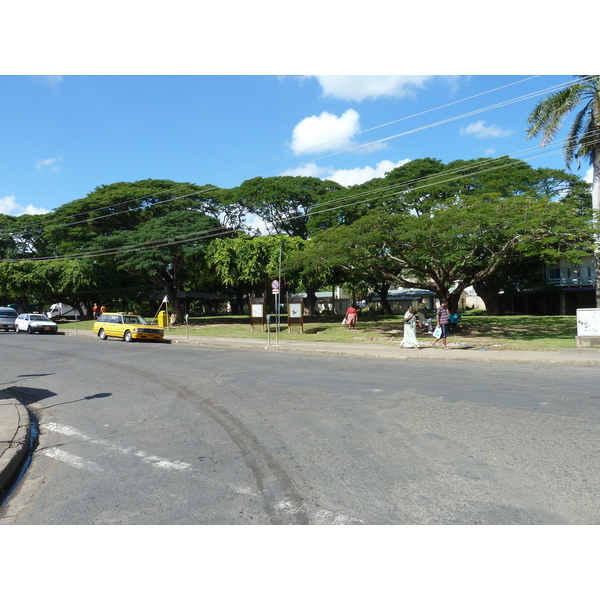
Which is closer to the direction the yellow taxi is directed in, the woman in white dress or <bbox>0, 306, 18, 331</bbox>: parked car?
the woman in white dress

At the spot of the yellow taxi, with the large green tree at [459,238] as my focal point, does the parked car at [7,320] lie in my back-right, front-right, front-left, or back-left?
back-left

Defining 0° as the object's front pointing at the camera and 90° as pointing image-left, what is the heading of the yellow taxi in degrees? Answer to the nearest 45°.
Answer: approximately 315°

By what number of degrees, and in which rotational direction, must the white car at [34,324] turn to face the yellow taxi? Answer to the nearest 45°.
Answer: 0° — it already faces it

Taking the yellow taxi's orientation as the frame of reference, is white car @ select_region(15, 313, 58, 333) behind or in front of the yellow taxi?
behind

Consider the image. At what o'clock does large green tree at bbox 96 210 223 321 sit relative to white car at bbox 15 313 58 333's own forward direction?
The large green tree is roughly at 11 o'clock from the white car.

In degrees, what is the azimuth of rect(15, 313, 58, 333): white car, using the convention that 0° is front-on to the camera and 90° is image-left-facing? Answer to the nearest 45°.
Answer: approximately 315°

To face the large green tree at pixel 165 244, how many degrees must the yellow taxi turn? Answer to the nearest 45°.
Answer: approximately 135° to its left

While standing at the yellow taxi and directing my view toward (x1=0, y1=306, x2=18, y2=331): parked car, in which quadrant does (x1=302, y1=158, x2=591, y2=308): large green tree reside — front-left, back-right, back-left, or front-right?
back-right

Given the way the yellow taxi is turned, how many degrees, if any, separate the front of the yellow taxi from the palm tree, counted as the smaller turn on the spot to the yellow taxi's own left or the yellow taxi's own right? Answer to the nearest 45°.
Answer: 0° — it already faces it
